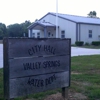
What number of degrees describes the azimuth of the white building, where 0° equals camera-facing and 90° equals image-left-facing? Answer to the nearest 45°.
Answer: approximately 45°

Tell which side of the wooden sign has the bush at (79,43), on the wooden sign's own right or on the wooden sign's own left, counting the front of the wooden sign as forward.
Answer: on the wooden sign's own left

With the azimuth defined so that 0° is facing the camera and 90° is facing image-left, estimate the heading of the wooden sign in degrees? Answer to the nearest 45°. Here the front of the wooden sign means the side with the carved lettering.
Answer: approximately 315°
